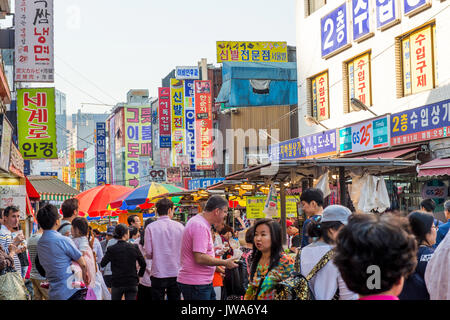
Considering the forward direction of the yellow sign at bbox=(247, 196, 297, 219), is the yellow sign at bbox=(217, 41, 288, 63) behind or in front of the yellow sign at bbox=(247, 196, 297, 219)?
behind

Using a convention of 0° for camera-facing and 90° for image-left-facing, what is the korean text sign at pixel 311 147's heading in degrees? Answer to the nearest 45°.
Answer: approximately 45°

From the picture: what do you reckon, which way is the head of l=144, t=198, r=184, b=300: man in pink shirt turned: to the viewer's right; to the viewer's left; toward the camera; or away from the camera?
away from the camera

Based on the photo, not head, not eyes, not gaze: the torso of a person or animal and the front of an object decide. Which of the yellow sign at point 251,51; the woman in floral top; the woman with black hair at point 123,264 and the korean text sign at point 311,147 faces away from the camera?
the woman with black hair

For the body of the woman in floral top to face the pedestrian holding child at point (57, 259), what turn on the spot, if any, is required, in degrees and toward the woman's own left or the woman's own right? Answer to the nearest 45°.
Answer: approximately 90° to the woman's own right

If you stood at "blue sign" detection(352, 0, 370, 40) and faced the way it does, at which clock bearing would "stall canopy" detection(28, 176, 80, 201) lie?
The stall canopy is roughly at 2 o'clock from the blue sign.

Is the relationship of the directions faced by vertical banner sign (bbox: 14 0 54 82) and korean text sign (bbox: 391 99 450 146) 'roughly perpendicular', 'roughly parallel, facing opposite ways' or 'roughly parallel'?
roughly perpendicular

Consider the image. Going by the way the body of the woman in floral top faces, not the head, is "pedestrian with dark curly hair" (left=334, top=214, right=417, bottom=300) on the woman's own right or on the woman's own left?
on the woman's own left

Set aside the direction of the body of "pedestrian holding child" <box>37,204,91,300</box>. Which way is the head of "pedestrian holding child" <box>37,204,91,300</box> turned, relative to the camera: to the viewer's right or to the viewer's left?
to the viewer's right

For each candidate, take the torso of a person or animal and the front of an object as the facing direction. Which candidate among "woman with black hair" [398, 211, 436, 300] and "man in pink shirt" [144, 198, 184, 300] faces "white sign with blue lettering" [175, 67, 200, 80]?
the man in pink shirt

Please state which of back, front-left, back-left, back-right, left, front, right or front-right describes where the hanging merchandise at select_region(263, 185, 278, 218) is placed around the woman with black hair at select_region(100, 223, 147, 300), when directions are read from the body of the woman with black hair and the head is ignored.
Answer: front-right

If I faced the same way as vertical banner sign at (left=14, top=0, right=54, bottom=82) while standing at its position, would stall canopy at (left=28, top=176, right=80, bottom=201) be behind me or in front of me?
behind

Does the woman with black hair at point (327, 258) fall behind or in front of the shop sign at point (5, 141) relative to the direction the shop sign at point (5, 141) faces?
in front

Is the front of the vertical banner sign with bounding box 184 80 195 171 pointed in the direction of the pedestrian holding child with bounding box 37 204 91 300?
yes

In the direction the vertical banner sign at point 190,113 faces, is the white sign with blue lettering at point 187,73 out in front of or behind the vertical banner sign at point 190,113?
behind

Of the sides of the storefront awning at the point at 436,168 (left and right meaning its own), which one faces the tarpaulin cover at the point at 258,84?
right
